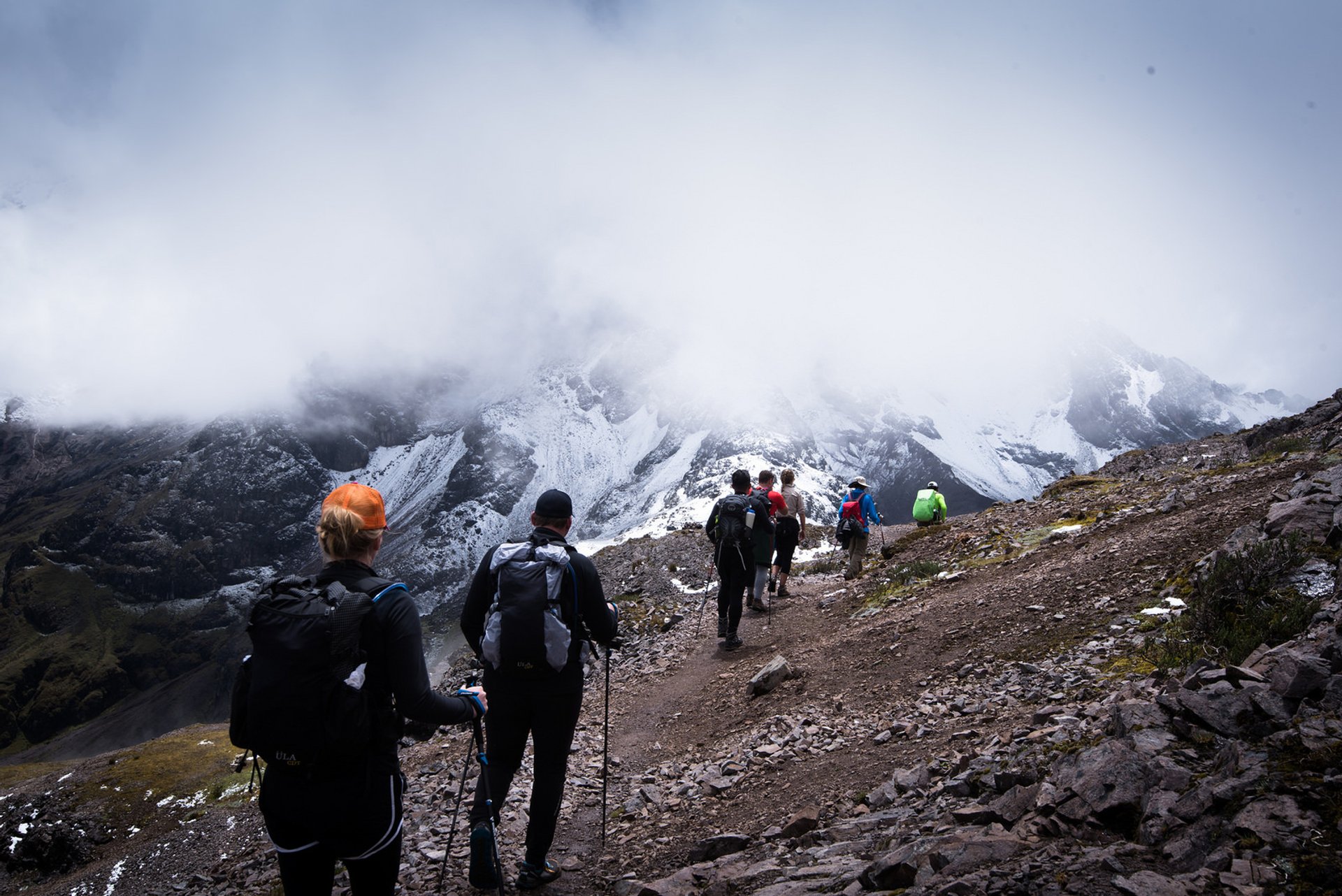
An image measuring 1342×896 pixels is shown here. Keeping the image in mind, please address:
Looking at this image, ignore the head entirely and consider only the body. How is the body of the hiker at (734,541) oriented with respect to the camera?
away from the camera

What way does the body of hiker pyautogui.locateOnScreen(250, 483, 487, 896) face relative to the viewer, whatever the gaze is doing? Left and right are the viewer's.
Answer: facing away from the viewer and to the right of the viewer

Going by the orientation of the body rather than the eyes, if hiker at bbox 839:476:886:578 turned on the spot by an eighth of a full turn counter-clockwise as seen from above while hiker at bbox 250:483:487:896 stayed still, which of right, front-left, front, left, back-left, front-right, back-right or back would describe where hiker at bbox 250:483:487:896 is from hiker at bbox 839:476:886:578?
back

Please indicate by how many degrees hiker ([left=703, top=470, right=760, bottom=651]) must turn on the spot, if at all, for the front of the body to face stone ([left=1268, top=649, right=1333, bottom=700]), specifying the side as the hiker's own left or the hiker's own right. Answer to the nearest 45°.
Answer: approximately 180°

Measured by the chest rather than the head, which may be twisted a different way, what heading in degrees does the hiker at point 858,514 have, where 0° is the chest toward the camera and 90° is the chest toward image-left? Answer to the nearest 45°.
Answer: approximately 225°

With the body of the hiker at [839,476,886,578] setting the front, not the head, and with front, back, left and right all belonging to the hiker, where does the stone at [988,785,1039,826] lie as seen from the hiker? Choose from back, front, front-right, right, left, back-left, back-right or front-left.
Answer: back-right

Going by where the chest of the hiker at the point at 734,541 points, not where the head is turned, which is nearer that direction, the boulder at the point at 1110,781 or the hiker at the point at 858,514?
the hiker

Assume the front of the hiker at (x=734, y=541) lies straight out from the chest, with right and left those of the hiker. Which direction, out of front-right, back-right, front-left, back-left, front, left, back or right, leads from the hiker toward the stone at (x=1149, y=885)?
back

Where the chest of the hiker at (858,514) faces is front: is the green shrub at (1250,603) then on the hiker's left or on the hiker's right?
on the hiker's right
